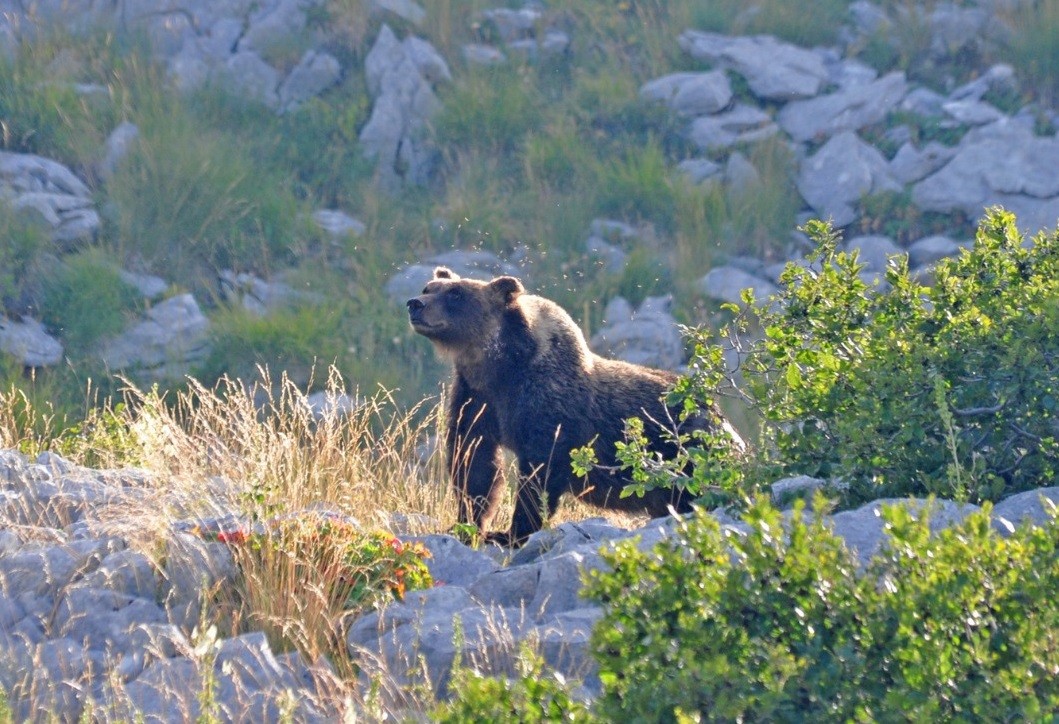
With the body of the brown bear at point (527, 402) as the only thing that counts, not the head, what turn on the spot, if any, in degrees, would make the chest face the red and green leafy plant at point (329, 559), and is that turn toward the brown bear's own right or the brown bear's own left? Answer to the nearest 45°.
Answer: approximately 45° to the brown bear's own left

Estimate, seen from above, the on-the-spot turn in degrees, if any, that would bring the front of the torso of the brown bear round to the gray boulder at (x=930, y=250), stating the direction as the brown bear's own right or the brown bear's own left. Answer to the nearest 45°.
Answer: approximately 180°

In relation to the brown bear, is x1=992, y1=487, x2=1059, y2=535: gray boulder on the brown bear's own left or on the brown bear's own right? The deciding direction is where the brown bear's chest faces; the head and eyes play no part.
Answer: on the brown bear's own left

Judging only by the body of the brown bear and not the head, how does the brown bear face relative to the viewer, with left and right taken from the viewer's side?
facing the viewer and to the left of the viewer

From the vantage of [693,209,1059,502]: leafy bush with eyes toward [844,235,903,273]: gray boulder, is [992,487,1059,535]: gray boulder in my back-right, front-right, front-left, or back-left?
back-right

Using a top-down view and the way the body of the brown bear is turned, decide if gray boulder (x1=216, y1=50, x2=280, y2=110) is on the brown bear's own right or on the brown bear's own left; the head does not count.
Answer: on the brown bear's own right

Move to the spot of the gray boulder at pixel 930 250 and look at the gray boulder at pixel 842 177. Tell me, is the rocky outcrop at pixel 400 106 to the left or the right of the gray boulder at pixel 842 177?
left

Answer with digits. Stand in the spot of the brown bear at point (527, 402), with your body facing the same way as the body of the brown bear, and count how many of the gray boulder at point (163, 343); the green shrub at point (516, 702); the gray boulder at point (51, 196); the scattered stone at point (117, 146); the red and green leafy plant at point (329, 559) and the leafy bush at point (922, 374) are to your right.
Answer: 3

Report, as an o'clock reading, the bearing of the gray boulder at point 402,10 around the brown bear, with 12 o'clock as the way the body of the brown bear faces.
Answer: The gray boulder is roughly at 4 o'clock from the brown bear.

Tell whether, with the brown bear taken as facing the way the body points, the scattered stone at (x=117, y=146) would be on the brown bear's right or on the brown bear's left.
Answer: on the brown bear's right
